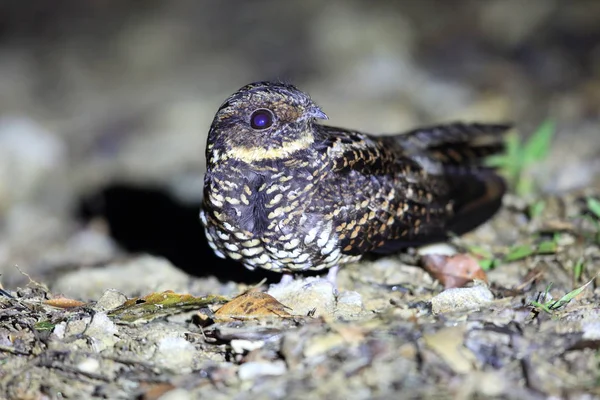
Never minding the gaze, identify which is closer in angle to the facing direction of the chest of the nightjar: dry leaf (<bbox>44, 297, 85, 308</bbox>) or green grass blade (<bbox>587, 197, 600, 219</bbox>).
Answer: the dry leaf

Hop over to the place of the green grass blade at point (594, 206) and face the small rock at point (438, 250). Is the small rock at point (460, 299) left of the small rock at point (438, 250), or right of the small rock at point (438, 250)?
left

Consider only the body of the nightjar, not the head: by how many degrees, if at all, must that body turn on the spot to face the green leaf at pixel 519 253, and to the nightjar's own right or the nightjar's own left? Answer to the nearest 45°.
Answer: approximately 180°

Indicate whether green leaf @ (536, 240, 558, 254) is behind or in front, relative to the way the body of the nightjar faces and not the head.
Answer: behind

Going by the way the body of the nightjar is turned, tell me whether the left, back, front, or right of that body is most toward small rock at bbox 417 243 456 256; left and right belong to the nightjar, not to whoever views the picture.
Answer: back

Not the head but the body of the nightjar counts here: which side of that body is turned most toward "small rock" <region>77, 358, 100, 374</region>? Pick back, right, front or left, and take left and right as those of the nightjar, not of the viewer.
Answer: front

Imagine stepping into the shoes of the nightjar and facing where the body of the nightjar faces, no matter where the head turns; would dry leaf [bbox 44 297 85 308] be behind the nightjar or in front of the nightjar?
in front

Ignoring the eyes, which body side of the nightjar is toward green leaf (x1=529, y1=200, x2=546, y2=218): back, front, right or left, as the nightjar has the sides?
back
